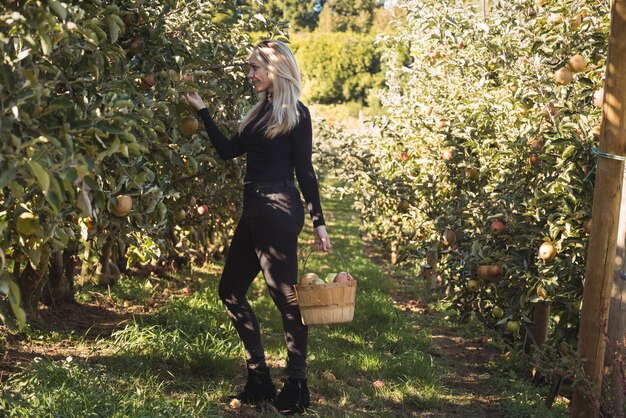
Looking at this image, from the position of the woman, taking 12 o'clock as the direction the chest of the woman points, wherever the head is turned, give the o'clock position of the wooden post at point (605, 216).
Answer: The wooden post is roughly at 8 o'clock from the woman.

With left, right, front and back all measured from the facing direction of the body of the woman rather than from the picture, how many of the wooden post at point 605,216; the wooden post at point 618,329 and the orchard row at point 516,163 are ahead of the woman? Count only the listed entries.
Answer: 0

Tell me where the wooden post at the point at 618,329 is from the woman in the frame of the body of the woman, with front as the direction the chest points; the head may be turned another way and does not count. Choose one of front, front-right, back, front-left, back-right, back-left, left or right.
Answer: back-left

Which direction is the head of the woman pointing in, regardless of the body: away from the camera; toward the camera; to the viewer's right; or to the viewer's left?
to the viewer's left

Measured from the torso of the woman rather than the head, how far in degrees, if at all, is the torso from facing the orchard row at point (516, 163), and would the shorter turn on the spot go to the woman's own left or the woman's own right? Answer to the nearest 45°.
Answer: approximately 180°

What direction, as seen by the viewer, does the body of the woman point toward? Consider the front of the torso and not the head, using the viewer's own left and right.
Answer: facing the viewer and to the left of the viewer

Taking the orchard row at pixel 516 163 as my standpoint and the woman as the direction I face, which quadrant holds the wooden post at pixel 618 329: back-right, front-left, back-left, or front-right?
front-left

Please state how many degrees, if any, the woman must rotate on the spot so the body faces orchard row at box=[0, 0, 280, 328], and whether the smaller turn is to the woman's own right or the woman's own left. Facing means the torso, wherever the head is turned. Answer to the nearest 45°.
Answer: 0° — they already face it

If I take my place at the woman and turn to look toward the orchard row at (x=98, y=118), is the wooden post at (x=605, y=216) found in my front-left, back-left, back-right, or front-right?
back-left

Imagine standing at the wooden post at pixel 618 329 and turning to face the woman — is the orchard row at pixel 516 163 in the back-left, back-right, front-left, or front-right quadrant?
front-right
